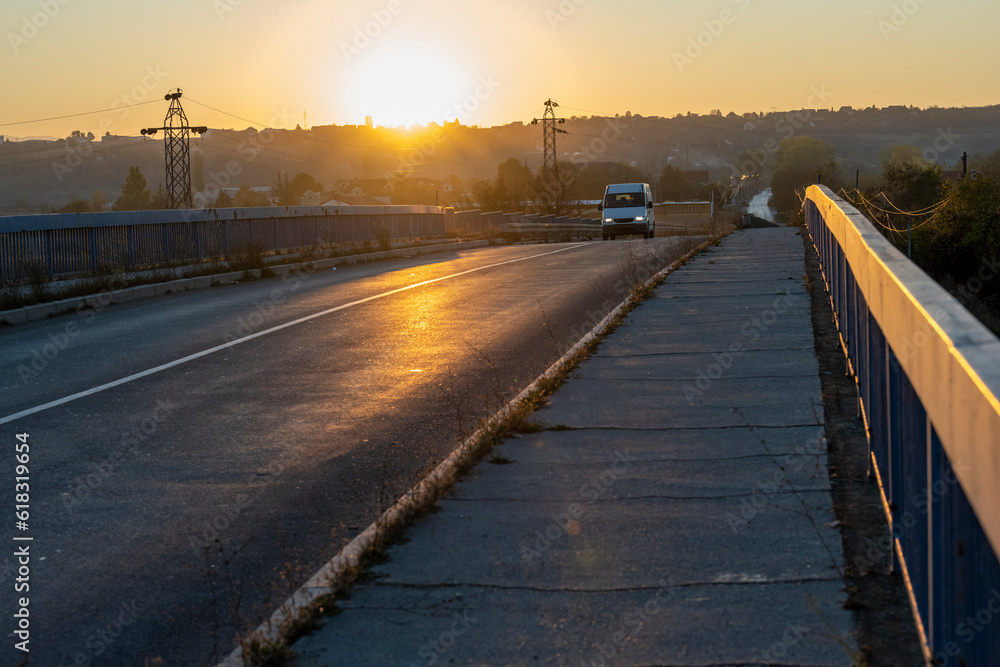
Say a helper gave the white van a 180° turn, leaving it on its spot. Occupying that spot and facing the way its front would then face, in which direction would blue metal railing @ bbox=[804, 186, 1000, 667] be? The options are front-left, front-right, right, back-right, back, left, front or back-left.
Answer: back

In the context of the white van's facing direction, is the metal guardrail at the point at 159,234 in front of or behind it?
in front

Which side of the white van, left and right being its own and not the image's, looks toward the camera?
front

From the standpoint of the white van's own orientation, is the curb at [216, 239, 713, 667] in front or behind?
in front
